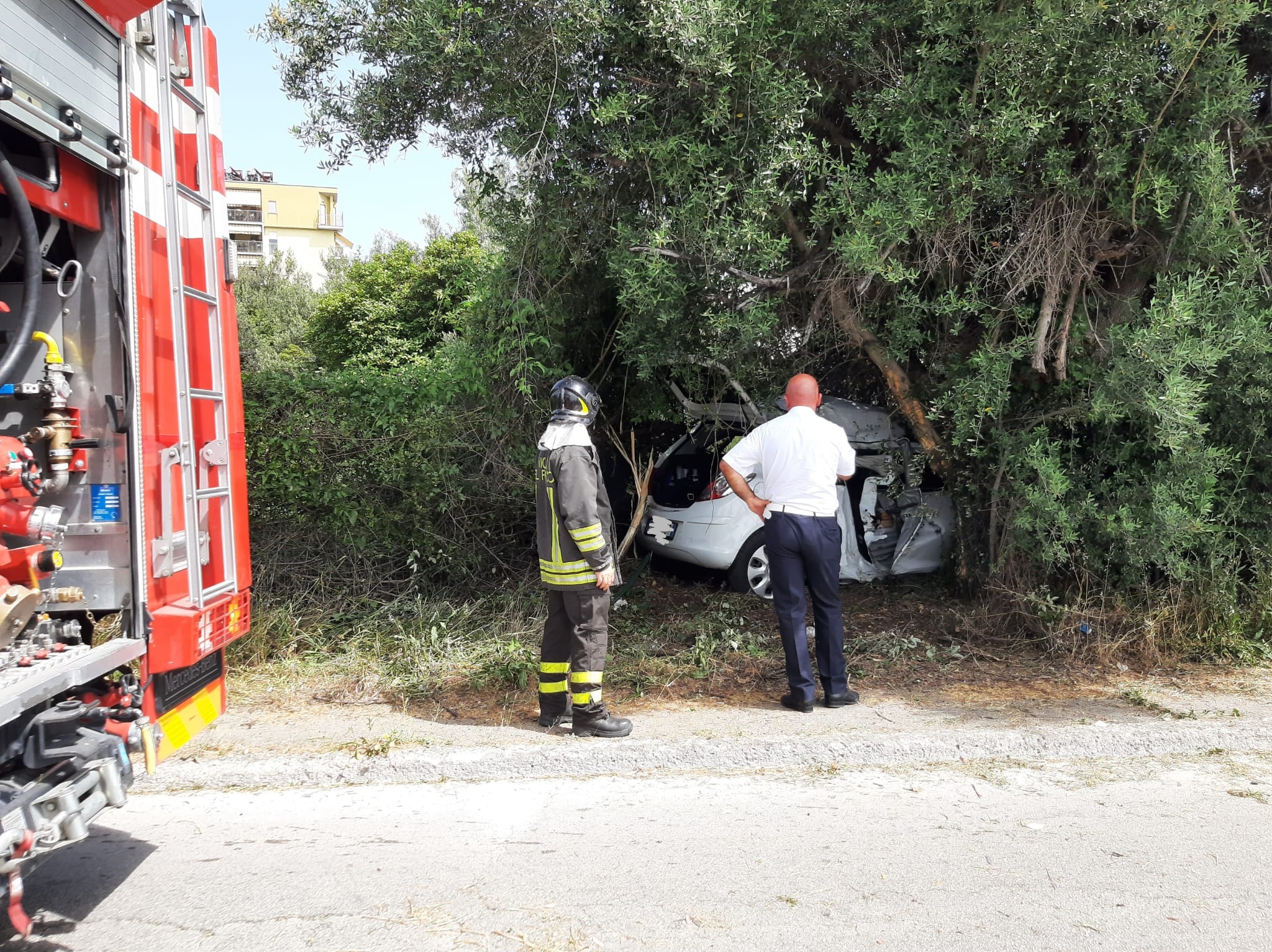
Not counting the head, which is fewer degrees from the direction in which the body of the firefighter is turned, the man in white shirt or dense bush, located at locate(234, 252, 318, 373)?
the man in white shirt

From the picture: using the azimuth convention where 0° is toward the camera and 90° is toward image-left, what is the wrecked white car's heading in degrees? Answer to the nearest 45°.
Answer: approximately 225°

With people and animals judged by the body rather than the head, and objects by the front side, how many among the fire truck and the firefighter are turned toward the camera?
0

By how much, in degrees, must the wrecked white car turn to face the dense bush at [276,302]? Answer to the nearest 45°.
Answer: approximately 90° to its left

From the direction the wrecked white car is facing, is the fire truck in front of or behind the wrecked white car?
behind

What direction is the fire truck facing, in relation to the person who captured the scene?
facing away from the viewer and to the left of the viewer

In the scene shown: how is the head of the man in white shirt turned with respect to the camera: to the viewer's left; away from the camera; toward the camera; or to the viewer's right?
away from the camera

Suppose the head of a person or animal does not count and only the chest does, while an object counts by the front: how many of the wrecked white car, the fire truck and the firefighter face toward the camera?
0

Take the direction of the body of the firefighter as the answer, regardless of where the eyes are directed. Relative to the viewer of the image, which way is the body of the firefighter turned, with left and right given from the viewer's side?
facing away from the viewer and to the right of the viewer

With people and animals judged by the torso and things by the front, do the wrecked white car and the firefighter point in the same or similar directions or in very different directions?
same or similar directions

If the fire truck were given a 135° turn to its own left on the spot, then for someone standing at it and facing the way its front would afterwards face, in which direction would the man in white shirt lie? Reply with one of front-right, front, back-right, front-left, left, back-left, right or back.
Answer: left

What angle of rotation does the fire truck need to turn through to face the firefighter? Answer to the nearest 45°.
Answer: approximately 135° to its right

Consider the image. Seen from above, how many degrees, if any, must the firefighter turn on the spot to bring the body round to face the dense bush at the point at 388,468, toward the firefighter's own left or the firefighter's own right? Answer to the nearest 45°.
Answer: approximately 90° to the firefighter's own left

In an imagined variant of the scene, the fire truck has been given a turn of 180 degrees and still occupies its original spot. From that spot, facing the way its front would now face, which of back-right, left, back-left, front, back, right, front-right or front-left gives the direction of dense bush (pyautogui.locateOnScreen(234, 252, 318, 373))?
back-left

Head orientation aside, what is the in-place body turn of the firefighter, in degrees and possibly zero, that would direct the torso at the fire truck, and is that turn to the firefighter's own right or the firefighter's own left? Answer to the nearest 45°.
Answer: approximately 180°

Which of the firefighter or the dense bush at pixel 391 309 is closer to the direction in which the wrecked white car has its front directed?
the dense bush

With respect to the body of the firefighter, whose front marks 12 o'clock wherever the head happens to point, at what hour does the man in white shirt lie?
The man in white shirt is roughly at 1 o'clock from the firefighter.

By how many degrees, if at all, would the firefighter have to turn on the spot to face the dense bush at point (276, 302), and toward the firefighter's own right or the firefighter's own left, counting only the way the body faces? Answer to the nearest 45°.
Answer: approximately 45° to the firefighter's own left
